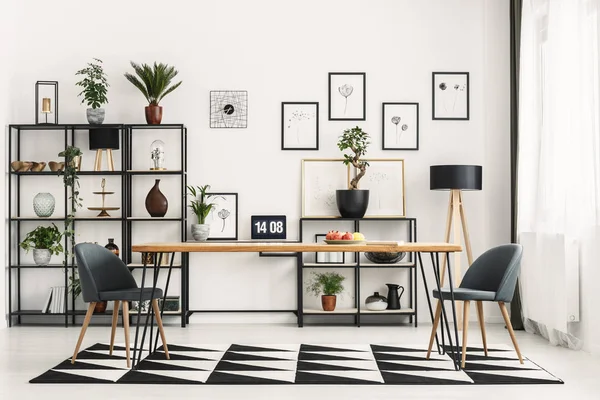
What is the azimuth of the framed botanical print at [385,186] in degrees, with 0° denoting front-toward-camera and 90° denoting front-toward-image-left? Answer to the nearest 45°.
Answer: approximately 0°

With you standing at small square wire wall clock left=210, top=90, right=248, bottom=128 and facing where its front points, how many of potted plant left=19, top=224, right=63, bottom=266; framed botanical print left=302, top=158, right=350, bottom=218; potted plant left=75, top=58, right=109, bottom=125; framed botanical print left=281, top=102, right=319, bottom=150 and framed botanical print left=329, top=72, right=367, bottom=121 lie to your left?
3

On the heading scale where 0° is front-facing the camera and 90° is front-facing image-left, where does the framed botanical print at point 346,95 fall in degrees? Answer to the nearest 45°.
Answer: approximately 0°

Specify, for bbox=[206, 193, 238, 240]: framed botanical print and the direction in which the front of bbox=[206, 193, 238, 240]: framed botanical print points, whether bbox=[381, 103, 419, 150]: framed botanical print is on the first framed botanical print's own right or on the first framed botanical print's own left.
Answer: on the first framed botanical print's own left

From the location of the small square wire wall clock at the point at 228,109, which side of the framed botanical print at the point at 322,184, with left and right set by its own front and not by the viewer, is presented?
right

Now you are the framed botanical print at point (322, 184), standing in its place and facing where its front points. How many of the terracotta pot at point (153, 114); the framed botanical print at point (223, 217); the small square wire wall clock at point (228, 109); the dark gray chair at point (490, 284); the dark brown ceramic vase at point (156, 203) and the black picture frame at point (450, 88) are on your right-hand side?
4

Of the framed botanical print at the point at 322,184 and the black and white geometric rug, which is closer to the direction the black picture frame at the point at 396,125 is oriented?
the black and white geometric rug

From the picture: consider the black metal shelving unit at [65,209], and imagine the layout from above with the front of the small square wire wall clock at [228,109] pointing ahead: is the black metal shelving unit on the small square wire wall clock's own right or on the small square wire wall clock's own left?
on the small square wire wall clock's own right
